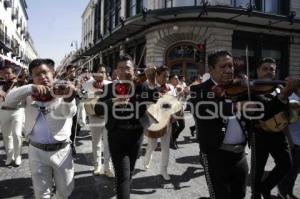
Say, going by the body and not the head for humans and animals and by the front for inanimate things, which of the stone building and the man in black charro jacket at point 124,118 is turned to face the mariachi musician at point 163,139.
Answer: the stone building

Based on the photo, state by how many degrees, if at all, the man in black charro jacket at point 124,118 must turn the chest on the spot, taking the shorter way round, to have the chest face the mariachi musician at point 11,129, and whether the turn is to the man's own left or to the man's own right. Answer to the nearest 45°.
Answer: approximately 135° to the man's own right

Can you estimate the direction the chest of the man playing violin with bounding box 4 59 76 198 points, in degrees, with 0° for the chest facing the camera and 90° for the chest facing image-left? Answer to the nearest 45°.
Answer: approximately 0°

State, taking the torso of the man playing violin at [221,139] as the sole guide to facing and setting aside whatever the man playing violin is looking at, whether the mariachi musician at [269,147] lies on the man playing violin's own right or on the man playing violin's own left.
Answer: on the man playing violin's own left

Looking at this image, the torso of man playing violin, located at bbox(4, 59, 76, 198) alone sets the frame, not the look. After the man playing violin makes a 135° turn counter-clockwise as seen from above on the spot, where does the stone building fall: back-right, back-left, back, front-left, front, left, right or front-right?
front

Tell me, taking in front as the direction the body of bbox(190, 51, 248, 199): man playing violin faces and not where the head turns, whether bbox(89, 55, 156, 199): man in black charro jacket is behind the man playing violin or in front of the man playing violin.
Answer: behind

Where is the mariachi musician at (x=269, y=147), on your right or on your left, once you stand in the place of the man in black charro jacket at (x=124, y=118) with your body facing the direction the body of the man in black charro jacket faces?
on your left

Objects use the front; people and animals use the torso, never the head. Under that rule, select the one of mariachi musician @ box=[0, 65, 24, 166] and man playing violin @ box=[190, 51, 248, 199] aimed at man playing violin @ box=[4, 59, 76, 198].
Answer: the mariachi musician

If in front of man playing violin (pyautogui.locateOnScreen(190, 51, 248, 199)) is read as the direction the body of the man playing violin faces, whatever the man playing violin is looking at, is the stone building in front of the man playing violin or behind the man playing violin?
behind

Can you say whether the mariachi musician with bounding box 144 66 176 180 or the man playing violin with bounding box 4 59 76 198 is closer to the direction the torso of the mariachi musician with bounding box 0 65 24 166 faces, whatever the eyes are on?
the man playing violin
